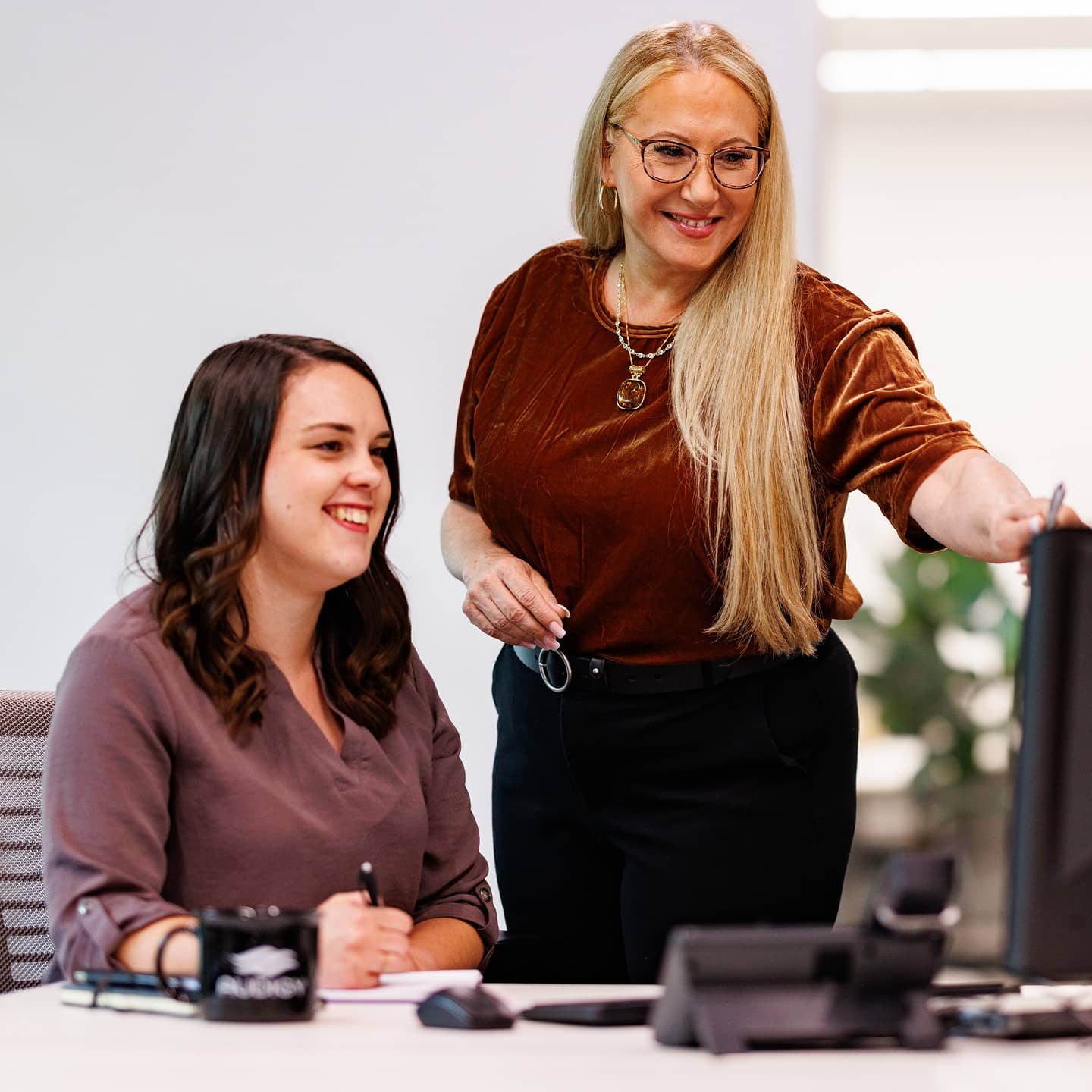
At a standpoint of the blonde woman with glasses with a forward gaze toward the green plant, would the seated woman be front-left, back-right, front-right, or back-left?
back-left

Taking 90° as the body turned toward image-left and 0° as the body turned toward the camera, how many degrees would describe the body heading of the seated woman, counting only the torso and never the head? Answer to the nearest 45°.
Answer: approximately 315°

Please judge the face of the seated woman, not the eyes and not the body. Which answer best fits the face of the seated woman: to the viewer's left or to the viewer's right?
to the viewer's right

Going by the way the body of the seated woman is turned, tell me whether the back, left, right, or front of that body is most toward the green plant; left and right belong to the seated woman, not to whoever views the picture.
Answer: left
